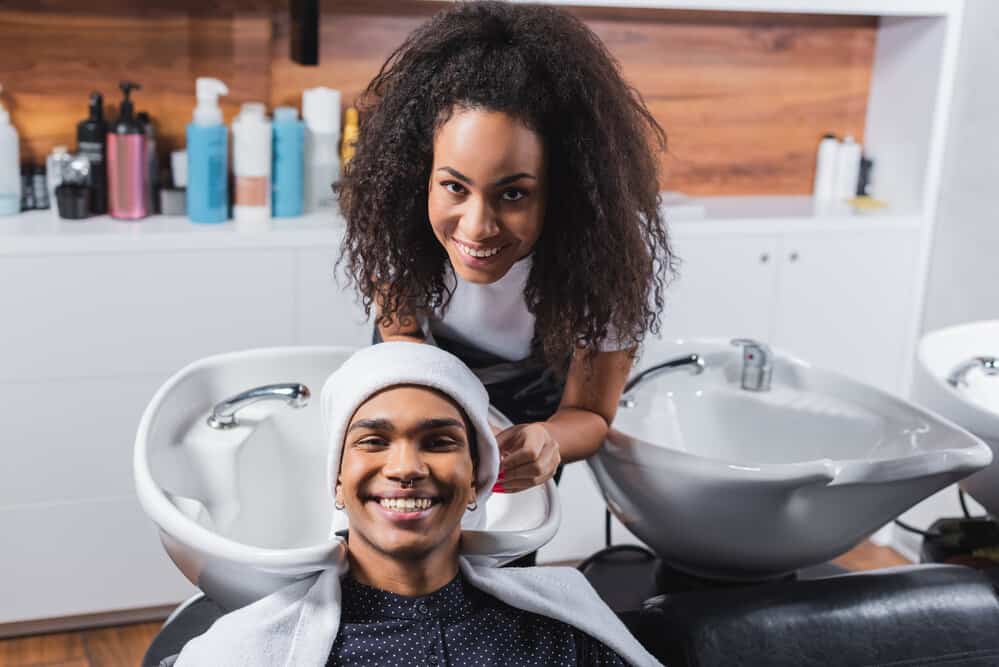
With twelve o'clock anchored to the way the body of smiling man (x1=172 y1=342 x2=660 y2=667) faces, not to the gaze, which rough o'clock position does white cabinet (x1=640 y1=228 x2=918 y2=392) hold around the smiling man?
The white cabinet is roughly at 7 o'clock from the smiling man.

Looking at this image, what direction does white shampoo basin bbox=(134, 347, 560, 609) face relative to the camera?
toward the camera

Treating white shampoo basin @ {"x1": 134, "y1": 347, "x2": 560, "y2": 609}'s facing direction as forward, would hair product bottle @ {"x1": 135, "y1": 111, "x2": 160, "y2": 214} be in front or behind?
behind

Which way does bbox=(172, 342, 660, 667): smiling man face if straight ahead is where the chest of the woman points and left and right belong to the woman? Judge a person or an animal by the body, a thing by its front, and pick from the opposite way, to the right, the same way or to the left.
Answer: the same way

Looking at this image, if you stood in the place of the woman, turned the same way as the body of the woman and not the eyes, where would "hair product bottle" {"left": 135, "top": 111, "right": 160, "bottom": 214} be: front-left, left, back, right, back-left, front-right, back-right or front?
back-right

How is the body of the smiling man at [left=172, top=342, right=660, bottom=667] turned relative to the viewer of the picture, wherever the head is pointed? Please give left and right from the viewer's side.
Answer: facing the viewer

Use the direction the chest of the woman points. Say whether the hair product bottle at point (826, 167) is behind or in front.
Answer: behind

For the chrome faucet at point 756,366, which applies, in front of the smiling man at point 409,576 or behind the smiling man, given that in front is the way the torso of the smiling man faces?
behind

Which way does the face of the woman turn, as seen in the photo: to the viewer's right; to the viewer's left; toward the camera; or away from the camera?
toward the camera

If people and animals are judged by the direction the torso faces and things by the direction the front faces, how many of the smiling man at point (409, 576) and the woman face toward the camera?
2

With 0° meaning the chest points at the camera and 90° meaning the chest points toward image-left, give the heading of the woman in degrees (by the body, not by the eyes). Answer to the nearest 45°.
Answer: approximately 0°

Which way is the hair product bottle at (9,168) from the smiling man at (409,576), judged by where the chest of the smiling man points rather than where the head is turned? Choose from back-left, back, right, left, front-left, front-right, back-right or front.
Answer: back-right

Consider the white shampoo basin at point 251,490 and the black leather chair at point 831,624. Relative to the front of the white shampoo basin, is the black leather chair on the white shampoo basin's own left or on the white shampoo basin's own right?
on the white shampoo basin's own left

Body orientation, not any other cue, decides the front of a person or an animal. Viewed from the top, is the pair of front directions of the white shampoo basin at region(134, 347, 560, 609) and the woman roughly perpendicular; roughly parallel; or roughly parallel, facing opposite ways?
roughly parallel

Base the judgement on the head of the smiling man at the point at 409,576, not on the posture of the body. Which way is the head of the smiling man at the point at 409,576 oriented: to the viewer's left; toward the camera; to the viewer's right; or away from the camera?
toward the camera
